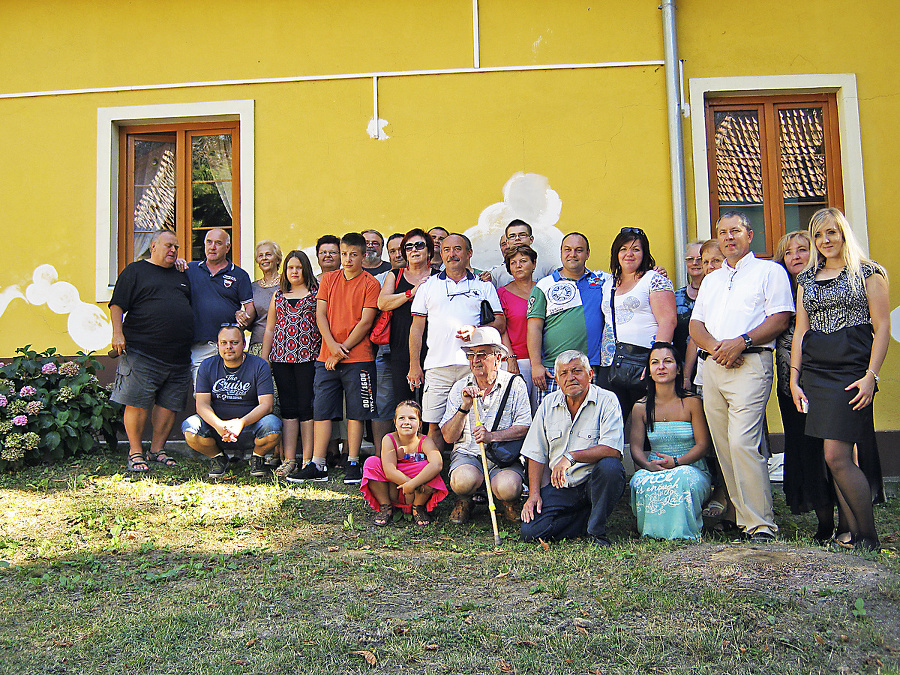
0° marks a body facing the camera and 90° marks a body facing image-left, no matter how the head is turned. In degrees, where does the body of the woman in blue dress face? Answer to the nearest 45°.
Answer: approximately 0°

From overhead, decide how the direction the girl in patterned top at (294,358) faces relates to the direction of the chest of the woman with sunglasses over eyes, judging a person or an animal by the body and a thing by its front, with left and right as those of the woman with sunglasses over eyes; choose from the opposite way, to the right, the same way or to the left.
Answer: the same way

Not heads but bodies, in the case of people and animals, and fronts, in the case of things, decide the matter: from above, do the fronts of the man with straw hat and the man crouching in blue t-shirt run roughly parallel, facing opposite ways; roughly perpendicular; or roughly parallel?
roughly parallel

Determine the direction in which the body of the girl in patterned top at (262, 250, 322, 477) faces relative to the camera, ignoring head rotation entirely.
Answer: toward the camera

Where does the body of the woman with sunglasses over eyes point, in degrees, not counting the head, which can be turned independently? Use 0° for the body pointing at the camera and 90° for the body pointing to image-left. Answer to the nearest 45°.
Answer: approximately 0°

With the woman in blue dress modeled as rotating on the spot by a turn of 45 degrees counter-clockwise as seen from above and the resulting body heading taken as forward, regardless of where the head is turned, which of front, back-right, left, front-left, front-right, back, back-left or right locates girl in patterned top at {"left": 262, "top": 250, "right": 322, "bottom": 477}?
back-right

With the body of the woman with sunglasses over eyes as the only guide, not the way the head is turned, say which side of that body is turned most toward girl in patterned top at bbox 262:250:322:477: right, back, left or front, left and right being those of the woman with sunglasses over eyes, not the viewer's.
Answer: right

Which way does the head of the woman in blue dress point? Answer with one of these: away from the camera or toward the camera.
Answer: toward the camera

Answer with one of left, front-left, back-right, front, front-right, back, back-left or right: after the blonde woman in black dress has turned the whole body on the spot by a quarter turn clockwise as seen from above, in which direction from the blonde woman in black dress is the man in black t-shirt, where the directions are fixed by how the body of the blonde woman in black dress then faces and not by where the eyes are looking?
front-left

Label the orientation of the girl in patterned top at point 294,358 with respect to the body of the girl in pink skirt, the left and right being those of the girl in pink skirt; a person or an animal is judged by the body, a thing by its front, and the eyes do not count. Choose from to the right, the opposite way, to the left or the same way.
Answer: the same way

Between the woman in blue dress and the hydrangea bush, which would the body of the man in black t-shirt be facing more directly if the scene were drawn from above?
the woman in blue dress

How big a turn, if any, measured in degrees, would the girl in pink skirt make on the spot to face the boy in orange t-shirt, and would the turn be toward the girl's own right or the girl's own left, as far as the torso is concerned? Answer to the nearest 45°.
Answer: approximately 135° to the girl's own right

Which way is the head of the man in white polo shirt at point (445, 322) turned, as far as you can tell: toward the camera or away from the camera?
toward the camera

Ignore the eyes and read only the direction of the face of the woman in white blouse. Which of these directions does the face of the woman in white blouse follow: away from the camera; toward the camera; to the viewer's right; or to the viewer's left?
toward the camera

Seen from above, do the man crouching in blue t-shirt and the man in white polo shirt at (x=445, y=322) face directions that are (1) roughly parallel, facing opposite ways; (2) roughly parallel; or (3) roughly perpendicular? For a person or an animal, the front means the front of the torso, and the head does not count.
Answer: roughly parallel
